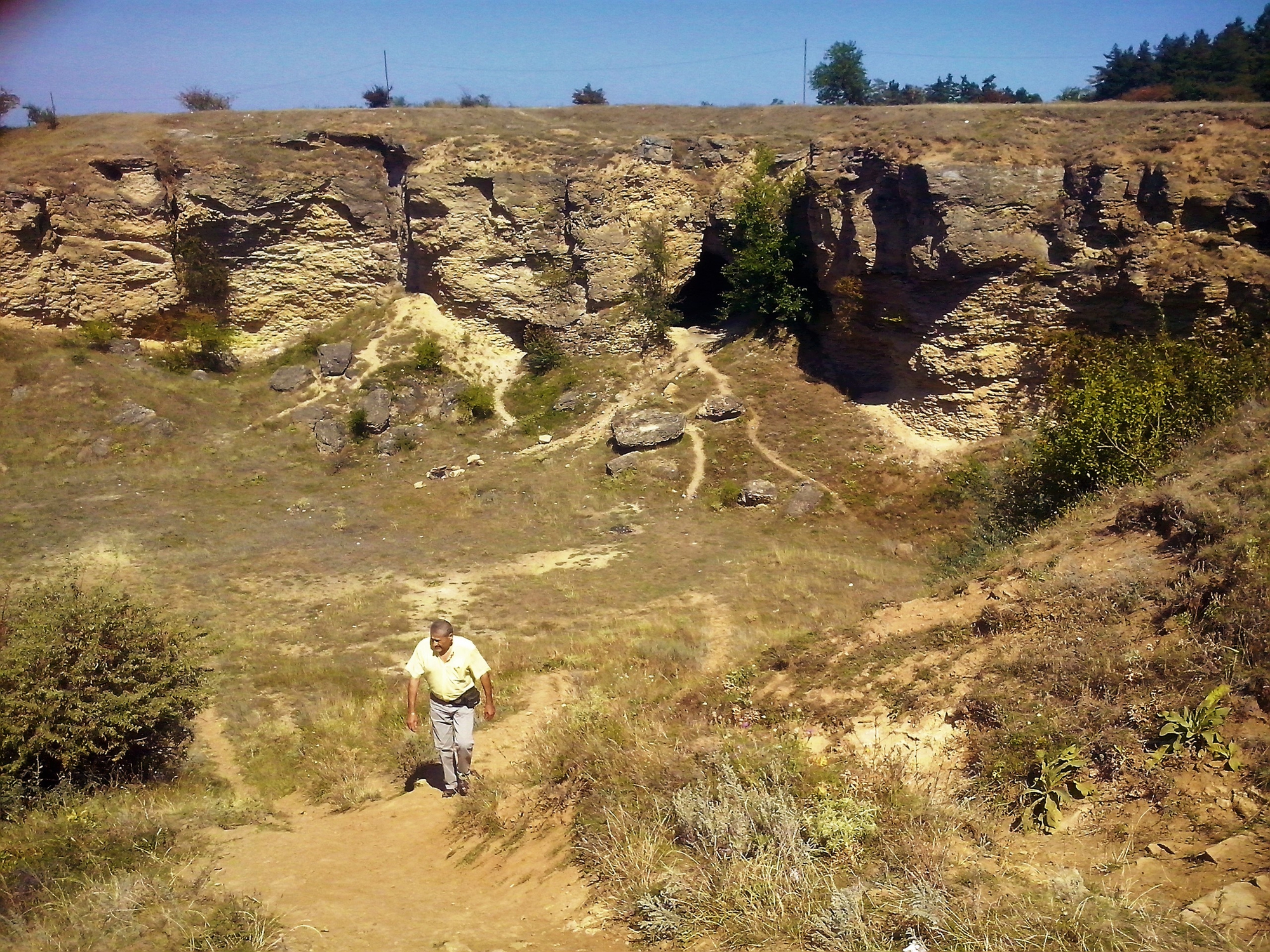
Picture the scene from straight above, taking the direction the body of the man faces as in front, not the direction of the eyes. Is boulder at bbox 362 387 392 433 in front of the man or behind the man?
behind

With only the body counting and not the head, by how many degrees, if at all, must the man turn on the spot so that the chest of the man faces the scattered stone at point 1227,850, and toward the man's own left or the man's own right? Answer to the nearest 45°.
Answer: approximately 45° to the man's own left

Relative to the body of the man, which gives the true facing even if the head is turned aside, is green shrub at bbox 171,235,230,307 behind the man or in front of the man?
behind

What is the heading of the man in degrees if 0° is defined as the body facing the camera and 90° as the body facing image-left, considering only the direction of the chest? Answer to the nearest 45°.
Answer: approximately 0°

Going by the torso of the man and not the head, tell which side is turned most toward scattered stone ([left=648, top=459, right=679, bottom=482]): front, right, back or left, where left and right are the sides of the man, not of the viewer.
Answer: back

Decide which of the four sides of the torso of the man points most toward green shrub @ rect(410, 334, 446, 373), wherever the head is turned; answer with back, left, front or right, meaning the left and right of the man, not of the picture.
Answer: back

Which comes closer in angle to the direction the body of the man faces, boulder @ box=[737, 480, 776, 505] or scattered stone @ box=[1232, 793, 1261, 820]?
the scattered stone

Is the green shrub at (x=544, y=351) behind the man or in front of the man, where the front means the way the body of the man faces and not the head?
behind

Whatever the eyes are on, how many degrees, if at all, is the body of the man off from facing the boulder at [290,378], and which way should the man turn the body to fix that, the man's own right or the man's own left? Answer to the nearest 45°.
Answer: approximately 180°

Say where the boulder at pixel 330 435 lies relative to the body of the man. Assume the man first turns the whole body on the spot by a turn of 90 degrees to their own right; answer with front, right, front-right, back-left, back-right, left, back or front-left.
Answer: right
